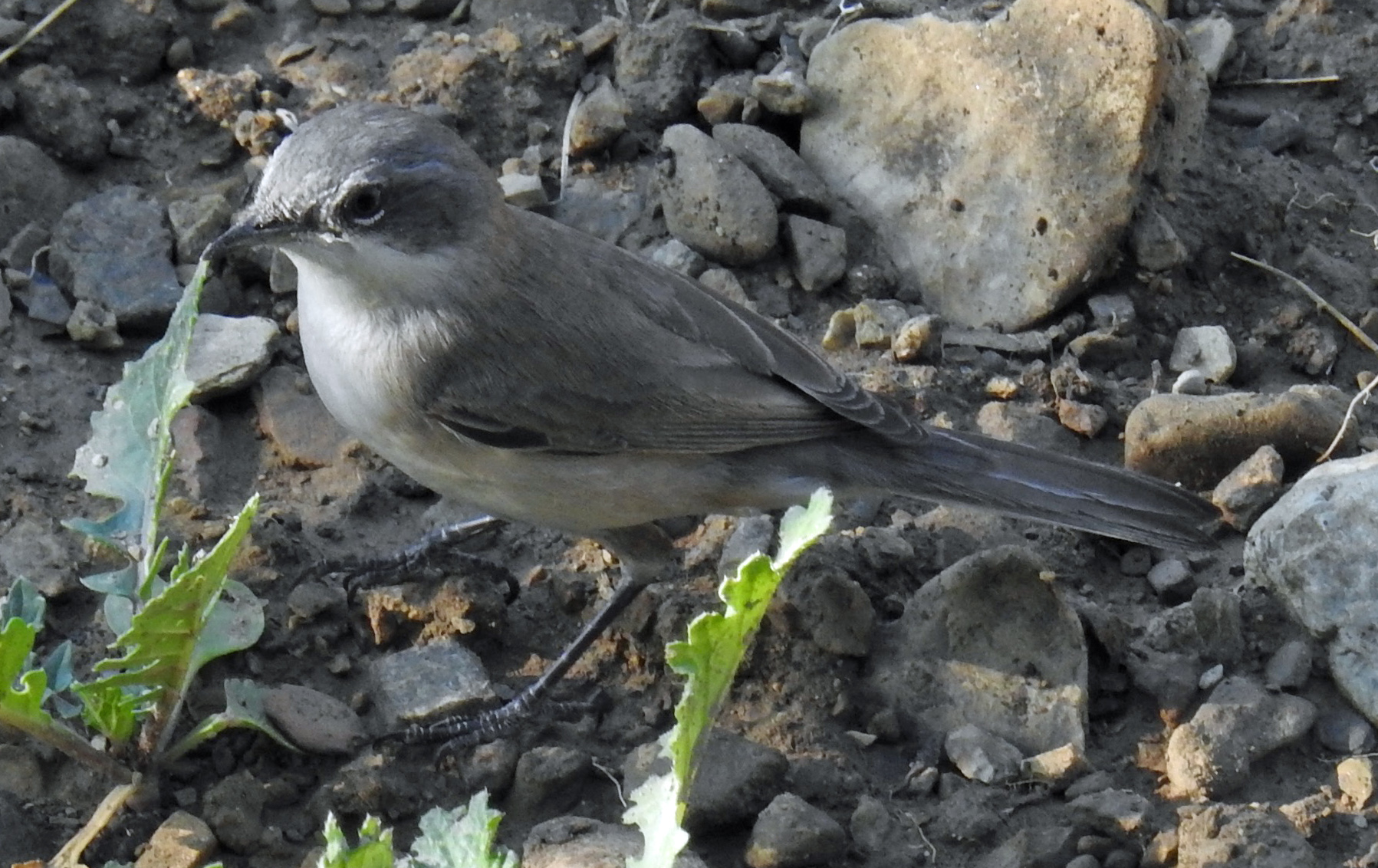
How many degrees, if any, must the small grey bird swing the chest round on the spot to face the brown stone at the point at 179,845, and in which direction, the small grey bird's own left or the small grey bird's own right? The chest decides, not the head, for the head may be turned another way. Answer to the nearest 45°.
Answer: approximately 45° to the small grey bird's own left

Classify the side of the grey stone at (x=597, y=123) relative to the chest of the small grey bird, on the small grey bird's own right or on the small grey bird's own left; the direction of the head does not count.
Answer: on the small grey bird's own right

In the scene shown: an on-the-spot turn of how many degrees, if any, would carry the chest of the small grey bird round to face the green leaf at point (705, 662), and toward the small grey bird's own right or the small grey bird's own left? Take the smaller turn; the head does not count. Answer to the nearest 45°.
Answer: approximately 90° to the small grey bird's own left

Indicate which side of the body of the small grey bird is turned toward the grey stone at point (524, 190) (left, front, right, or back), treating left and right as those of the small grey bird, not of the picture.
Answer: right

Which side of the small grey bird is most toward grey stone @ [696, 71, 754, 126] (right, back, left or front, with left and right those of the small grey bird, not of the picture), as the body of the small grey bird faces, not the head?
right

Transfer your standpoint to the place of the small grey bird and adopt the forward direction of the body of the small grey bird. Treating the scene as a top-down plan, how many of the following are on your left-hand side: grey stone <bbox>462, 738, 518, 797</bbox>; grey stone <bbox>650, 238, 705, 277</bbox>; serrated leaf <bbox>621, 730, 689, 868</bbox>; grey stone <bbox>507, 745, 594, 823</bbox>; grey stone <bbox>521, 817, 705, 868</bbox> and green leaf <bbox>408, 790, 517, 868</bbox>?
5

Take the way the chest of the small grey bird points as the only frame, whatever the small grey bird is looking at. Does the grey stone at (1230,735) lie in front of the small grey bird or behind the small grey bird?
behind

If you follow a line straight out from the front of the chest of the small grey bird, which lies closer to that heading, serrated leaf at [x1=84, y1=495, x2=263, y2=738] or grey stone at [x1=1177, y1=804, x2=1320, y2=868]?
the serrated leaf

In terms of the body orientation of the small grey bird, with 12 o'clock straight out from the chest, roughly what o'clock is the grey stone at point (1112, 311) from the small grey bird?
The grey stone is roughly at 5 o'clock from the small grey bird.

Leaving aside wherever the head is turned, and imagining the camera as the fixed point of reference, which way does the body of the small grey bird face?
to the viewer's left
